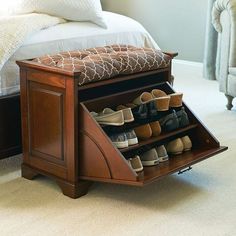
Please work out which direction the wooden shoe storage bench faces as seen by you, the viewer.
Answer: facing the viewer and to the right of the viewer

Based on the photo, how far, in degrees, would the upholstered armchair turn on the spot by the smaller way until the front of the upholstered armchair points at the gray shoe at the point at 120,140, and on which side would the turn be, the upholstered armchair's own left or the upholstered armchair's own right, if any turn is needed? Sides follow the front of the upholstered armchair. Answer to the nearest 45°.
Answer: approximately 45° to the upholstered armchair's own left

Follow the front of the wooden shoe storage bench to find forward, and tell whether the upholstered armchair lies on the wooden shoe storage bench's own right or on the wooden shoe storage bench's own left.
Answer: on the wooden shoe storage bench's own left

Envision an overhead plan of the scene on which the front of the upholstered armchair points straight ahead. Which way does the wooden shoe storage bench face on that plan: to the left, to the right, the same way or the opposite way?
to the left

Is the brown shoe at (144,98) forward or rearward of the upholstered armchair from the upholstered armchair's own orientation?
forward

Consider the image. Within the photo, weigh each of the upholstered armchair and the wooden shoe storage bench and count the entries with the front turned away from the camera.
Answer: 0

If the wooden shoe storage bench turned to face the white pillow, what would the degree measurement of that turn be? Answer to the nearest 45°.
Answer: approximately 135° to its left

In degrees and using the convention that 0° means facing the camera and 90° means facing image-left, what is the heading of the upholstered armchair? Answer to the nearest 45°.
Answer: approximately 45°

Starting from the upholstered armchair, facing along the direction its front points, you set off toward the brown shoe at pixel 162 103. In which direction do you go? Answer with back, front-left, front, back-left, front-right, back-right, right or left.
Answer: front-left

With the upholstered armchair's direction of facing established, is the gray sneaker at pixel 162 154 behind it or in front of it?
in front

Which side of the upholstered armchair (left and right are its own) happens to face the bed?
right

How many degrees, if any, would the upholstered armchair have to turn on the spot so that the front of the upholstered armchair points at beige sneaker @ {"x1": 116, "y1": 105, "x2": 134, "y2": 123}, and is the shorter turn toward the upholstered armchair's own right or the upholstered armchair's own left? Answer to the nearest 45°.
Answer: approximately 45° to the upholstered armchair's own left
